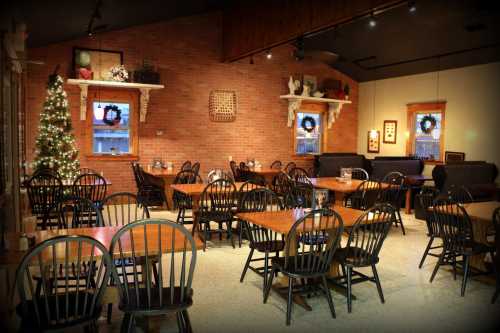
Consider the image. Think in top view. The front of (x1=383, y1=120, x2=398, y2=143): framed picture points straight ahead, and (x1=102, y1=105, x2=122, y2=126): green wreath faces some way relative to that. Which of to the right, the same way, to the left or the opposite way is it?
to the left

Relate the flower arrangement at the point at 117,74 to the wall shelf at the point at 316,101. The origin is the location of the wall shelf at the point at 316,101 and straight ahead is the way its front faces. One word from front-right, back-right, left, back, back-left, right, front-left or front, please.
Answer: right

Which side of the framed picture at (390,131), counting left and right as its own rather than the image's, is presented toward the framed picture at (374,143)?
right

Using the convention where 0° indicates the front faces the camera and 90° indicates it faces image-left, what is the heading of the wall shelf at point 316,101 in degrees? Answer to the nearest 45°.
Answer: approximately 315°

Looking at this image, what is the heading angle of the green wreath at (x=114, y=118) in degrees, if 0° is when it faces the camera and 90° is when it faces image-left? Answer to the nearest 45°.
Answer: approximately 0°

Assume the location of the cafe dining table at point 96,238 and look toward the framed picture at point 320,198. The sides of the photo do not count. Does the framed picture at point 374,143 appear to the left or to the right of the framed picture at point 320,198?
left

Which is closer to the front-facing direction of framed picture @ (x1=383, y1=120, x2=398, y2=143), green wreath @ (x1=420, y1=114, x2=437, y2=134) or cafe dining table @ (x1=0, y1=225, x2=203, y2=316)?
the cafe dining table

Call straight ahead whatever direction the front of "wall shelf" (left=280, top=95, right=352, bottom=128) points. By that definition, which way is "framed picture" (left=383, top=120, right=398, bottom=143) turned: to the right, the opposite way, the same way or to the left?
to the right

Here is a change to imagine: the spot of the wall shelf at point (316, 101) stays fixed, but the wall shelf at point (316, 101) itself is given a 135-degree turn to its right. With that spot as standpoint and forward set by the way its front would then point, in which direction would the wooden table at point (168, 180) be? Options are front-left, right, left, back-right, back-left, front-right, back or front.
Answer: front-left

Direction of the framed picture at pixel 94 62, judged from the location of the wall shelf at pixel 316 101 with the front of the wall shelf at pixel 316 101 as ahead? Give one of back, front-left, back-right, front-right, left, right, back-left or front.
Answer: right
